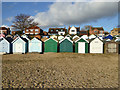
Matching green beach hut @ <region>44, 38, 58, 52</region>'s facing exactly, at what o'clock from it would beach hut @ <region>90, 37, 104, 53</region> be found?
The beach hut is roughly at 9 o'clock from the green beach hut.

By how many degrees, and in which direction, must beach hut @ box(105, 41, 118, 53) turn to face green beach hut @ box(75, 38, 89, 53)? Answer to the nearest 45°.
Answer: approximately 45° to its right

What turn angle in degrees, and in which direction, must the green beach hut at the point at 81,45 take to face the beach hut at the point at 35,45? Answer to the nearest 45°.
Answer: approximately 90° to its right

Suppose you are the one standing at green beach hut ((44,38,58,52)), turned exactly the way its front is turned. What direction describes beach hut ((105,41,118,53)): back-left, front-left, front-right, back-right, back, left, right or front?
left

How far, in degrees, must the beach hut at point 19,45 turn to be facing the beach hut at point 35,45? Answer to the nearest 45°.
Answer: approximately 90° to its left

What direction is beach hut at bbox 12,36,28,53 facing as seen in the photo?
toward the camera

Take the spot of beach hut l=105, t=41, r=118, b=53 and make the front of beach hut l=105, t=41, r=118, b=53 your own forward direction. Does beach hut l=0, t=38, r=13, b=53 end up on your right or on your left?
on your right

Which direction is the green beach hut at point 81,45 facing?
toward the camera

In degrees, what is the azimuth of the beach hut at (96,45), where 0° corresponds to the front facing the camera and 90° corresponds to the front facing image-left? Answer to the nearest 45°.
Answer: approximately 0°

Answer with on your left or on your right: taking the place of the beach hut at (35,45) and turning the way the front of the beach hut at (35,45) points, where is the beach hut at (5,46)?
on your right

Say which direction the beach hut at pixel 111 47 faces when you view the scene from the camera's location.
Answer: facing the viewer
